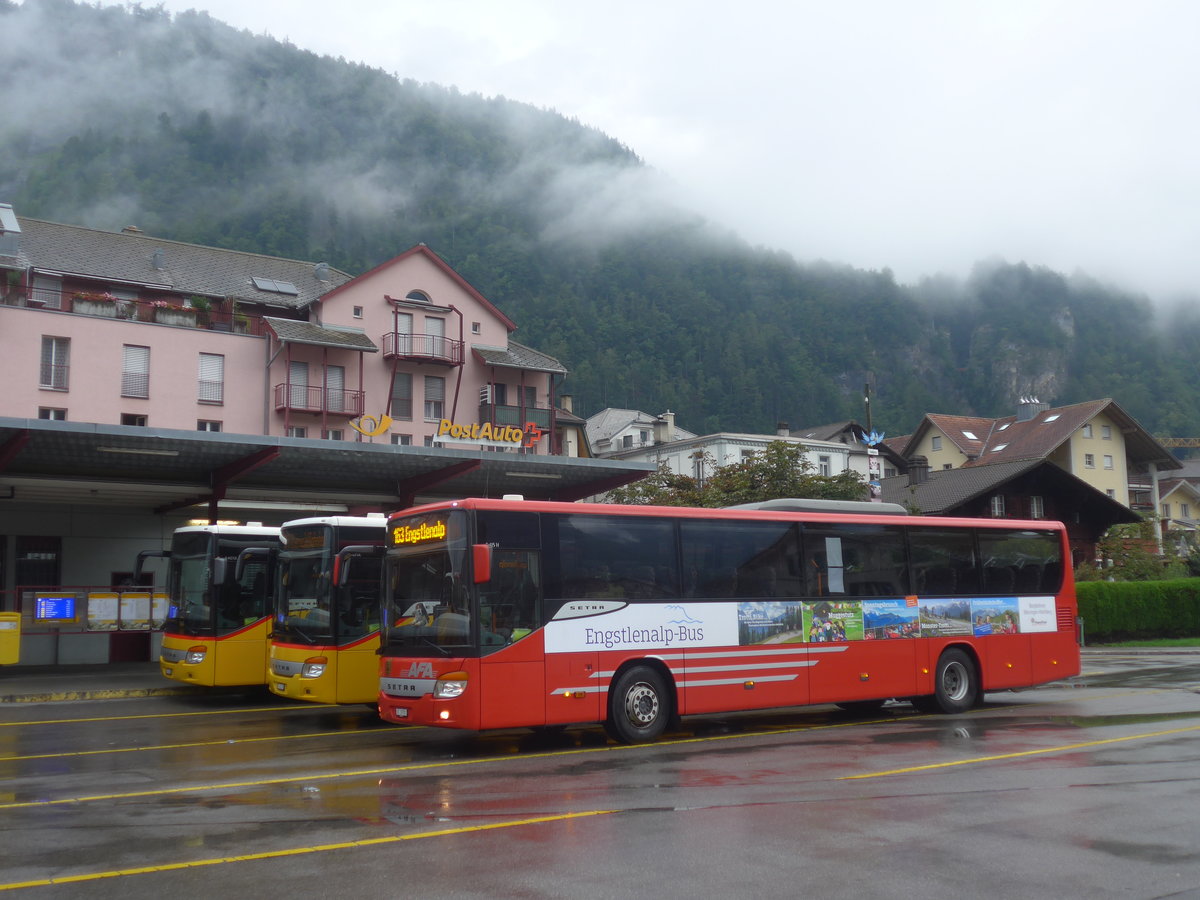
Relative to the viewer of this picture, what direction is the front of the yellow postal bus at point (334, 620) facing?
facing the viewer and to the left of the viewer

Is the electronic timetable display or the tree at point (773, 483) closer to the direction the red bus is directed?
the electronic timetable display

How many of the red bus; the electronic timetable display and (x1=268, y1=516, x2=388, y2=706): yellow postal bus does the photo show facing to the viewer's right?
0

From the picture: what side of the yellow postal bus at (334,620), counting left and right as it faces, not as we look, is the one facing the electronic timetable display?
right

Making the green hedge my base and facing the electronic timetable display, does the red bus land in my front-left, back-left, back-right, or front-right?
front-left

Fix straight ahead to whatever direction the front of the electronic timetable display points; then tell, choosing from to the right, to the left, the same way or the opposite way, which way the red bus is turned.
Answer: to the right

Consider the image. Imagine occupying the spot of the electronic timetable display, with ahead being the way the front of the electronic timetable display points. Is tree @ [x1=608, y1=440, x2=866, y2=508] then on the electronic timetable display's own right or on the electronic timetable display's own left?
on the electronic timetable display's own left

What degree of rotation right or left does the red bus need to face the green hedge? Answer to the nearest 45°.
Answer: approximately 180°

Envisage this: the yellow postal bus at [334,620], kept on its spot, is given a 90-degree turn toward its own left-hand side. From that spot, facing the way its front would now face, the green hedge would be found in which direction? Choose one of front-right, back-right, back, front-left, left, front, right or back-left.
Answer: left

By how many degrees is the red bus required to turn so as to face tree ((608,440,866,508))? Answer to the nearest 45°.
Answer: approximately 135° to its right

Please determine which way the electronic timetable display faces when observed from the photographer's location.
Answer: facing the viewer

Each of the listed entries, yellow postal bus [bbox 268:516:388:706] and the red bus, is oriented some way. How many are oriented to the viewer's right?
0
